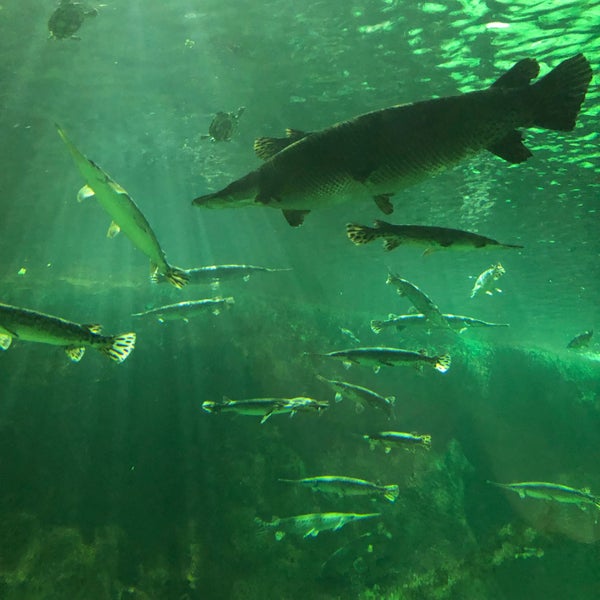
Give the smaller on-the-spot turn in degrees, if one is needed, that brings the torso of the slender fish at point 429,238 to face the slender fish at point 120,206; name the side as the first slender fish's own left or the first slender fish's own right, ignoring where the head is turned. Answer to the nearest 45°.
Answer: approximately 180°

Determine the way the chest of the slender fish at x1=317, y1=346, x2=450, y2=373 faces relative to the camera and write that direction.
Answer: to the viewer's left

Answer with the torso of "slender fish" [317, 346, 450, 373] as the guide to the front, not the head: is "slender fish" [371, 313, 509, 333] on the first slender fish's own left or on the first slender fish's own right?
on the first slender fish's own right

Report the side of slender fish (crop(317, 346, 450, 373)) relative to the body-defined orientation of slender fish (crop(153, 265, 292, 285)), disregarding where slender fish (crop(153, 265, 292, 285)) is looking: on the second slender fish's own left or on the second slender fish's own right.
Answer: on the second slender fish's own right

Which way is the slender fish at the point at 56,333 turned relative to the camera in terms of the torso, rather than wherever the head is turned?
to the viewer's left

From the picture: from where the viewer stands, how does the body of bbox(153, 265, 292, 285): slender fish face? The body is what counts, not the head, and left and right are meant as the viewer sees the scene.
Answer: facing to the right of the viewer

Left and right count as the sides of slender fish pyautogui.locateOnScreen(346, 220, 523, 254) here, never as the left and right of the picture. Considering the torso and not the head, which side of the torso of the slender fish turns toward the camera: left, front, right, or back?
right

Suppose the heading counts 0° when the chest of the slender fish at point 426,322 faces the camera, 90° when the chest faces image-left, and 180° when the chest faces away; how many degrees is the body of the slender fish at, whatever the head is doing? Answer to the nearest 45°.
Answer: approximately 270°

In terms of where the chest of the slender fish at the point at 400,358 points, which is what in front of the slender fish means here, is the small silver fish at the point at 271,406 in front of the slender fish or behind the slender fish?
in front

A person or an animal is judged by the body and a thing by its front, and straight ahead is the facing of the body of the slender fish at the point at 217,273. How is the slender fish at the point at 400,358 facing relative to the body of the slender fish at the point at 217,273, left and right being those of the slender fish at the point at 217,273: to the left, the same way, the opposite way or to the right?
the opposite way

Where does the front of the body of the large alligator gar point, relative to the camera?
to the viewer's left
